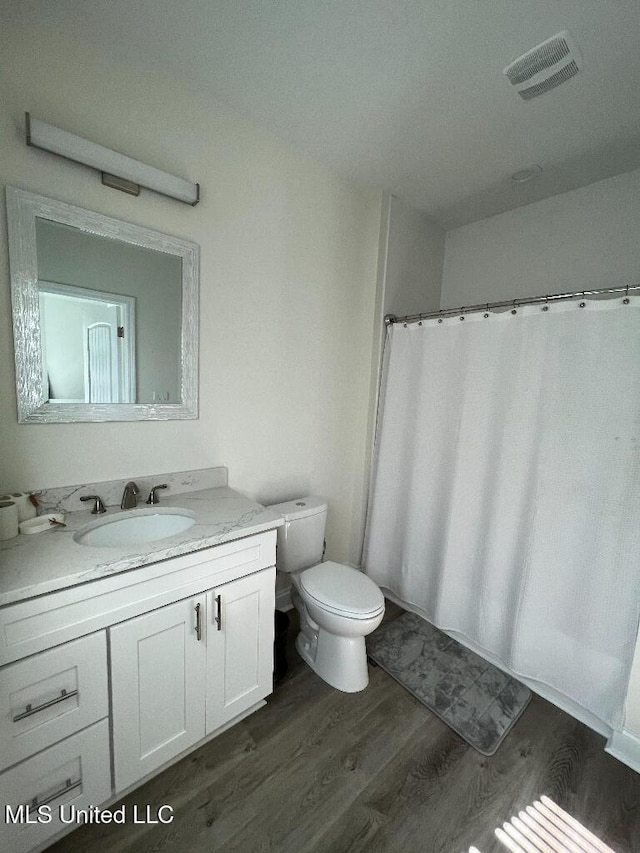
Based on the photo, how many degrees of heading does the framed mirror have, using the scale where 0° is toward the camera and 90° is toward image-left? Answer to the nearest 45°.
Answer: approximately 315°

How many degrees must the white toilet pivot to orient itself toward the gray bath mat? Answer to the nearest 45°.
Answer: approximately 45° to its left

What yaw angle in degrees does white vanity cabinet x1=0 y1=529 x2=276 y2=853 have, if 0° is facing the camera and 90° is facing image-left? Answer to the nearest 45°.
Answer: approximately 315°
